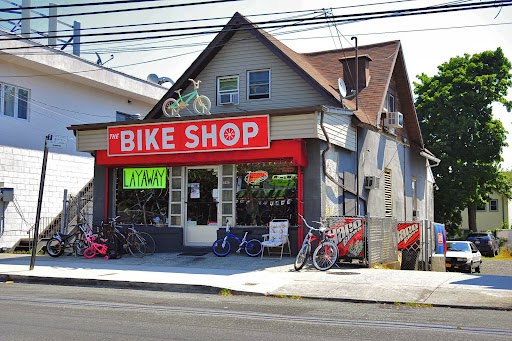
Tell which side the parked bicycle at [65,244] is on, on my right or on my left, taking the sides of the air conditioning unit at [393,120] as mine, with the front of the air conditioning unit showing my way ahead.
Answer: on my right

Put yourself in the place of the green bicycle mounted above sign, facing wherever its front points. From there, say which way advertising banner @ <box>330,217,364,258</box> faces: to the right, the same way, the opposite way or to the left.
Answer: to the right

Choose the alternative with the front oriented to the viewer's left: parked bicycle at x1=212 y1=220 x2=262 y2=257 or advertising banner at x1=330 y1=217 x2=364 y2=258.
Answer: the parked bicycle

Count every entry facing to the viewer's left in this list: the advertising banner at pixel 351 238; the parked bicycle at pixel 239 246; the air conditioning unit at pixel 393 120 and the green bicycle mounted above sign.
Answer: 1

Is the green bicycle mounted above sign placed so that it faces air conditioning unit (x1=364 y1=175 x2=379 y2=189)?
yes

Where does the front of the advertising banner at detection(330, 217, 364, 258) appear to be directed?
toward the camera

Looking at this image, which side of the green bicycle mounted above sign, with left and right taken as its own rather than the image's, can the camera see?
right

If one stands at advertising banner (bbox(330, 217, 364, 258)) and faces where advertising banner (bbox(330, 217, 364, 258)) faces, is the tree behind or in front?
behind

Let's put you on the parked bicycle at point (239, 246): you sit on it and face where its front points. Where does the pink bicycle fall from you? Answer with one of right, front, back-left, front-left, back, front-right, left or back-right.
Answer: front

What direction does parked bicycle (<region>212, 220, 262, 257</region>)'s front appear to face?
to the viewer's left

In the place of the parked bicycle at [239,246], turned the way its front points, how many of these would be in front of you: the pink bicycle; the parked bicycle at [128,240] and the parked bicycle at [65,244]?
3

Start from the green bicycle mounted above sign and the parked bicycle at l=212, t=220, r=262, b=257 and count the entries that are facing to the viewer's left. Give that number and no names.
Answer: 1
